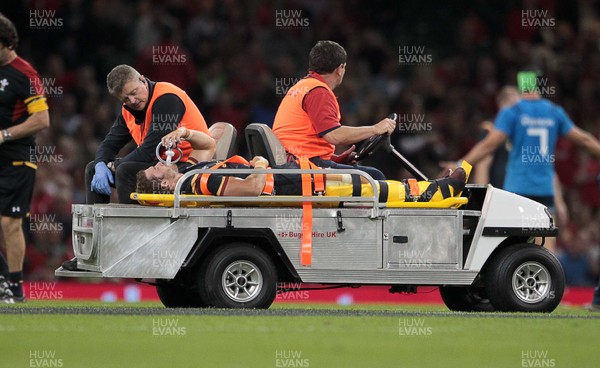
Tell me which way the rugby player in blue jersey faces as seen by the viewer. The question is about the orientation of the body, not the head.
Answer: away from the camera

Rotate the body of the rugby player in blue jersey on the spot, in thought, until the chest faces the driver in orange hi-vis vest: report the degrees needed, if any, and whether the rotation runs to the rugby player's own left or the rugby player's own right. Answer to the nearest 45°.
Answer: approximately 135° to the rugby player's own left

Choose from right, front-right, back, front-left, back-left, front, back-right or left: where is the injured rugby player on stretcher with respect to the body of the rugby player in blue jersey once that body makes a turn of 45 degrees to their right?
back
